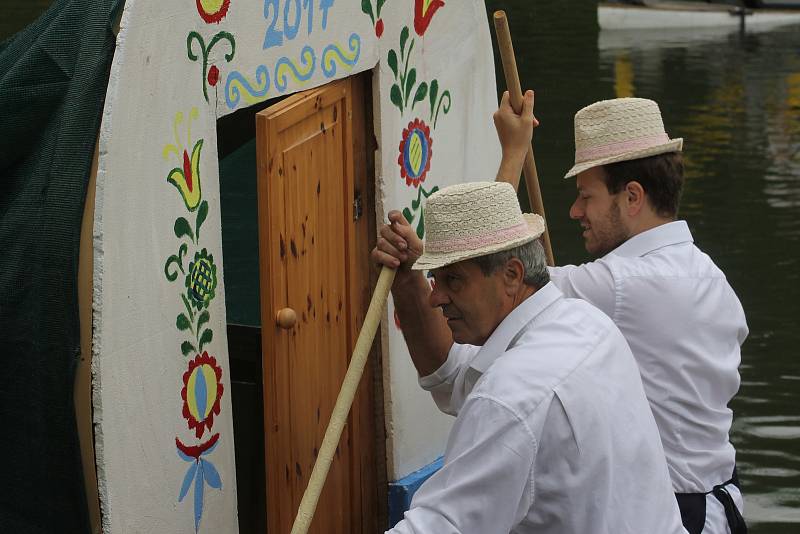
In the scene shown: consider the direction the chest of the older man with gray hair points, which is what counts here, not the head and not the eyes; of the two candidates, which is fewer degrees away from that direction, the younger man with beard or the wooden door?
the wooden door

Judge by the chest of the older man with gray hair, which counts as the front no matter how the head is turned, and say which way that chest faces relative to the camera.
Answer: to the viewer's left

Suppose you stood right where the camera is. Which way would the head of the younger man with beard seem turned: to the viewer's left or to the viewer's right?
to the viewer's left

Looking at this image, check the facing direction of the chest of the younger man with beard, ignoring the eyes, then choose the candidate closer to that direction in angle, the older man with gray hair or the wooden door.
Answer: the wooden door

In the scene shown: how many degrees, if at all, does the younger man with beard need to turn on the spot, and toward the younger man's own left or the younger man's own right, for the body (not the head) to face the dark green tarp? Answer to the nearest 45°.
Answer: approximately 90° to the younger man's own left

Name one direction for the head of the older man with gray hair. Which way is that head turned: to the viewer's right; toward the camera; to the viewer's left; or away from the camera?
to the viewer's left

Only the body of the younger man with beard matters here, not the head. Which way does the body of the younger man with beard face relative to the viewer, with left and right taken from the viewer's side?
facing away from the viewer and to the left of the viewer

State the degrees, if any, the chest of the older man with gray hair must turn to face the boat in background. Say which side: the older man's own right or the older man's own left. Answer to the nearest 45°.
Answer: approximately 90° to the older man's own right

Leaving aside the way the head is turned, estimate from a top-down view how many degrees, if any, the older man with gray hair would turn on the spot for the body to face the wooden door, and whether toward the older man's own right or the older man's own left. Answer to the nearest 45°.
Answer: approximately 45° to the older man's own right
